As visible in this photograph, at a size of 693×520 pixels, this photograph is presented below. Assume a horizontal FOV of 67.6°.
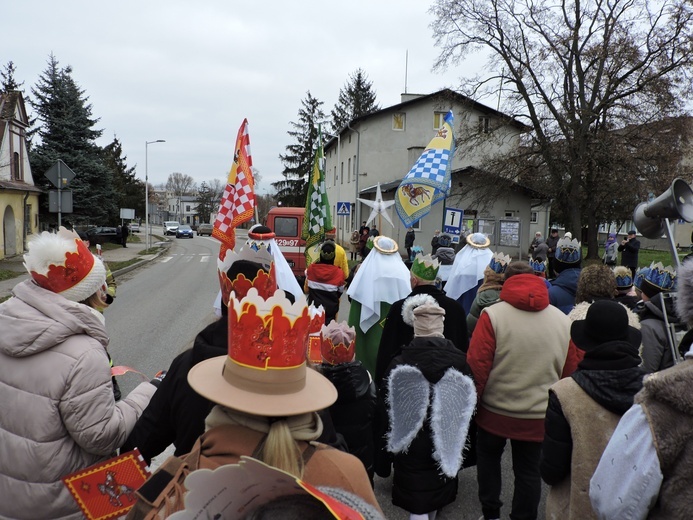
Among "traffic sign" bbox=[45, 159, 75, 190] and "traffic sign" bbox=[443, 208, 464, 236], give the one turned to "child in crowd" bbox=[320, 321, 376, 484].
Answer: "traffic sign" bbox=[443, 208, 464, 236]

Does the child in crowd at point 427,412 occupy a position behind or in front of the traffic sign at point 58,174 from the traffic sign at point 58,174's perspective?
behind

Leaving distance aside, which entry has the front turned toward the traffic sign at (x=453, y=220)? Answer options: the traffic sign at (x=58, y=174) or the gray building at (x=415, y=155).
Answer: the gray building

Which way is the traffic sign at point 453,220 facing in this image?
toward the camera

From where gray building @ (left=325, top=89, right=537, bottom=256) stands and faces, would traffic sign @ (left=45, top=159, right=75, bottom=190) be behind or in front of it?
in front

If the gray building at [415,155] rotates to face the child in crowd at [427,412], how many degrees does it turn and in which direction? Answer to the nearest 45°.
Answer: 0° — it already faces them

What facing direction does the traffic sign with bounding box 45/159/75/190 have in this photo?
away from the camera

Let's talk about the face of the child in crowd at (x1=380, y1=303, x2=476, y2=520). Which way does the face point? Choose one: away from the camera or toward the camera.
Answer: away from the camera

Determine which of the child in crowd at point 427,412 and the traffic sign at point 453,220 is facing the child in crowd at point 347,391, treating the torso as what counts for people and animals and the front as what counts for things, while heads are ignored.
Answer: the traffic sign

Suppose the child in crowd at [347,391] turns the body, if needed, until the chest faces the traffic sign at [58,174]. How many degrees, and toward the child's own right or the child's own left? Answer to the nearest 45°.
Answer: approximately 45° to the child's own left

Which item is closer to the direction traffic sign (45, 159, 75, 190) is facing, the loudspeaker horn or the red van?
the red van

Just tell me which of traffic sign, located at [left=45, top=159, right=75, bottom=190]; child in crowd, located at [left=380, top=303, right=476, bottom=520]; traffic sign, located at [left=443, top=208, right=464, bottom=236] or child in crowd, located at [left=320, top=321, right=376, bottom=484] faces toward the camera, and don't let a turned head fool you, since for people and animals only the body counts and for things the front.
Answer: traffic sign, located at [left=443, top=208, right=464, bottom=236]

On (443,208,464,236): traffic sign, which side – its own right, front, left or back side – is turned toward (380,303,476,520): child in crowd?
front

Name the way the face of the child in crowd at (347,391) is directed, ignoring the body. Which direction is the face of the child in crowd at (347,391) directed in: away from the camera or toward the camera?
away from the camera

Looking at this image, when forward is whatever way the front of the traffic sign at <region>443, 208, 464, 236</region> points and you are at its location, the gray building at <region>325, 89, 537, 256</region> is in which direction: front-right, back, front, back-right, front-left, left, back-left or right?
back

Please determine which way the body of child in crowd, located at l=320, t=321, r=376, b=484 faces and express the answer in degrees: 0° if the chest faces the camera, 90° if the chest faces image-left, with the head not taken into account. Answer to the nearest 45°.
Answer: approximately 180°
